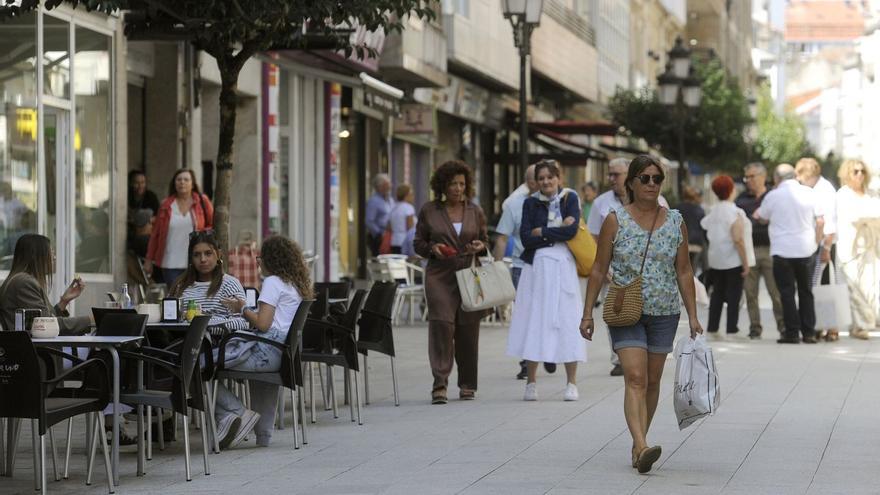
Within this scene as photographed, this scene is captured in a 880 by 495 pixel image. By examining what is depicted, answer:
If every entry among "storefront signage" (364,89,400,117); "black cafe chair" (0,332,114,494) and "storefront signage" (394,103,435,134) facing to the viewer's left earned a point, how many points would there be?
0

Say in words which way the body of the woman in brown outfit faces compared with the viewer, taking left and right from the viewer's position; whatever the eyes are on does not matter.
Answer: facing the viewer

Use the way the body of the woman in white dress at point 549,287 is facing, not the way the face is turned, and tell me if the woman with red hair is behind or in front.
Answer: behind

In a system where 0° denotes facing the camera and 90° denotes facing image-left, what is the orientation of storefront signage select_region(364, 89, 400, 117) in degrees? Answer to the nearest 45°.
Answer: approximately 315°

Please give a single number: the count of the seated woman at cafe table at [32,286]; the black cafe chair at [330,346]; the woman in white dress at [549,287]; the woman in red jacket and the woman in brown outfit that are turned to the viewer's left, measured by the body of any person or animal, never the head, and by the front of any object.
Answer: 1

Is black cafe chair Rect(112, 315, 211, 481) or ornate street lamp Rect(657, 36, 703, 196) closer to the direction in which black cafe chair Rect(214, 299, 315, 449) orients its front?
the black cafe chair

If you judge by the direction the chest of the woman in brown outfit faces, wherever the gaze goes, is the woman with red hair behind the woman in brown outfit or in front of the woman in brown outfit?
behind

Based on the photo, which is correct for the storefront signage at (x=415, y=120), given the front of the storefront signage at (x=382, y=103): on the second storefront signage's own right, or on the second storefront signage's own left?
on the second storefront signage's own left

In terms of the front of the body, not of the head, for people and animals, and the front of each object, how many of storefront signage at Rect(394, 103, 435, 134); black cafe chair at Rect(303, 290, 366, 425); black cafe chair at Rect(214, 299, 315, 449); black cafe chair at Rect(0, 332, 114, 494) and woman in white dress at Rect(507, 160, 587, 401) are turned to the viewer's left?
2

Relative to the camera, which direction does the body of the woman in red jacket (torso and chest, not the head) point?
toward the camera

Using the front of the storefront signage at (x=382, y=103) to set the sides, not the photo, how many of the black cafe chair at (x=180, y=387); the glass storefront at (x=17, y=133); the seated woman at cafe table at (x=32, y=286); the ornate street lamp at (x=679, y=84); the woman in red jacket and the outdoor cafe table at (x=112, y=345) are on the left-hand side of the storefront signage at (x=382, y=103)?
1

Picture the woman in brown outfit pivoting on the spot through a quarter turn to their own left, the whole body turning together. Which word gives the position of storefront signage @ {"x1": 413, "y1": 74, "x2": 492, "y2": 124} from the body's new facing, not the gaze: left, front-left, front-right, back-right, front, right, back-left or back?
left

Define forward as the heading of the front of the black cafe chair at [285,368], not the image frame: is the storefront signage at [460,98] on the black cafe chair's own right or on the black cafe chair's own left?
on the black cafe chair's own right

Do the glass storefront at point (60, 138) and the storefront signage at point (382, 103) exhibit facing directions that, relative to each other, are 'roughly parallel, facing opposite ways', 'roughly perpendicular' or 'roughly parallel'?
roughly parallel

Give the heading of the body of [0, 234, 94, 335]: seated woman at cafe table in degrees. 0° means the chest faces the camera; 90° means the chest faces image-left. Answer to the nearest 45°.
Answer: approximately 270°

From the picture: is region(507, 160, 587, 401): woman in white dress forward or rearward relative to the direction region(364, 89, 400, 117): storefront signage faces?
forward
